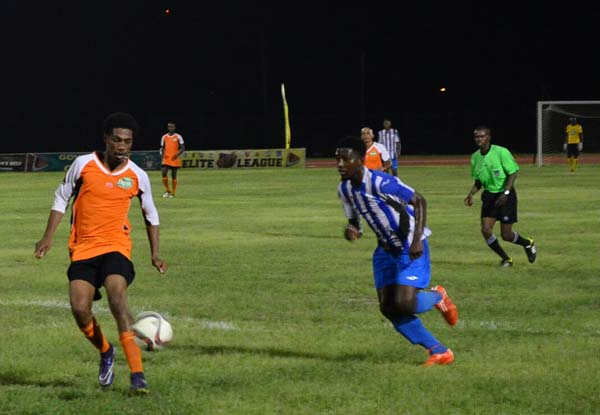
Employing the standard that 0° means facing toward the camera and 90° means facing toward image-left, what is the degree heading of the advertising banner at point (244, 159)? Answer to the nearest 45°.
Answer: approximately 0°

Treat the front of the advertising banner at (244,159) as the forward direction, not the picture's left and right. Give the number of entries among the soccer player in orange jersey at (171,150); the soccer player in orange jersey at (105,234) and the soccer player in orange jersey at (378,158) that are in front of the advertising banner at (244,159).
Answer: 3

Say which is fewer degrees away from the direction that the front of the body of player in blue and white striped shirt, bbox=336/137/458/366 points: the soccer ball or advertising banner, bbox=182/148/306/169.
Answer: the soccer ball

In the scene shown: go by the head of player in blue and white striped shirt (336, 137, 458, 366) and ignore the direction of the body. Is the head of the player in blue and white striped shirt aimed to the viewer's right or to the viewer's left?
to the viewer's left

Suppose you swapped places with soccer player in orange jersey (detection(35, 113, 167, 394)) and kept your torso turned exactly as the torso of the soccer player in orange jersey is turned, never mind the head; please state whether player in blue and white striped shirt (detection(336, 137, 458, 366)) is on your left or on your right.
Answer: on your left

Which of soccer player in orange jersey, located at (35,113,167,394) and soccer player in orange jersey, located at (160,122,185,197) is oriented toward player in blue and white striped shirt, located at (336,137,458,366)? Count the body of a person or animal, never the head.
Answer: soccer player in orange jersey, located at (160,122,185,197)

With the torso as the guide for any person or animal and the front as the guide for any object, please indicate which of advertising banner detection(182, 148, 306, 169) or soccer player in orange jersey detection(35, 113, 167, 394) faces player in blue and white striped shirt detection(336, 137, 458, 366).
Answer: the advertising banner

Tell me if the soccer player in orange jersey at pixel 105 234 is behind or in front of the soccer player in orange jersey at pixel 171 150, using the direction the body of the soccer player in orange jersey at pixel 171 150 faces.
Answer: in front

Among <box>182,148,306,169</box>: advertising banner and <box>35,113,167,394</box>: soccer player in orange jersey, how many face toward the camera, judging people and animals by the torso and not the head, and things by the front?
2

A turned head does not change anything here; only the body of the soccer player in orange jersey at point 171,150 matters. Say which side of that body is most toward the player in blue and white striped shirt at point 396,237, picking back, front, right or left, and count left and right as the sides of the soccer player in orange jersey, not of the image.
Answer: front

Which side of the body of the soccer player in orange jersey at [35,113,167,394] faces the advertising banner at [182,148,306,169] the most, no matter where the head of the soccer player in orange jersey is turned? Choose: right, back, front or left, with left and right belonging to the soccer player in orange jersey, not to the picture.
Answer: back

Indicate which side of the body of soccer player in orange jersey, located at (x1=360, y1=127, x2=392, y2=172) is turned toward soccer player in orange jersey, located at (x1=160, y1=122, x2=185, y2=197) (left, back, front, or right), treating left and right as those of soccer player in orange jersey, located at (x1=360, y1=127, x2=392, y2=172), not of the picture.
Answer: right
